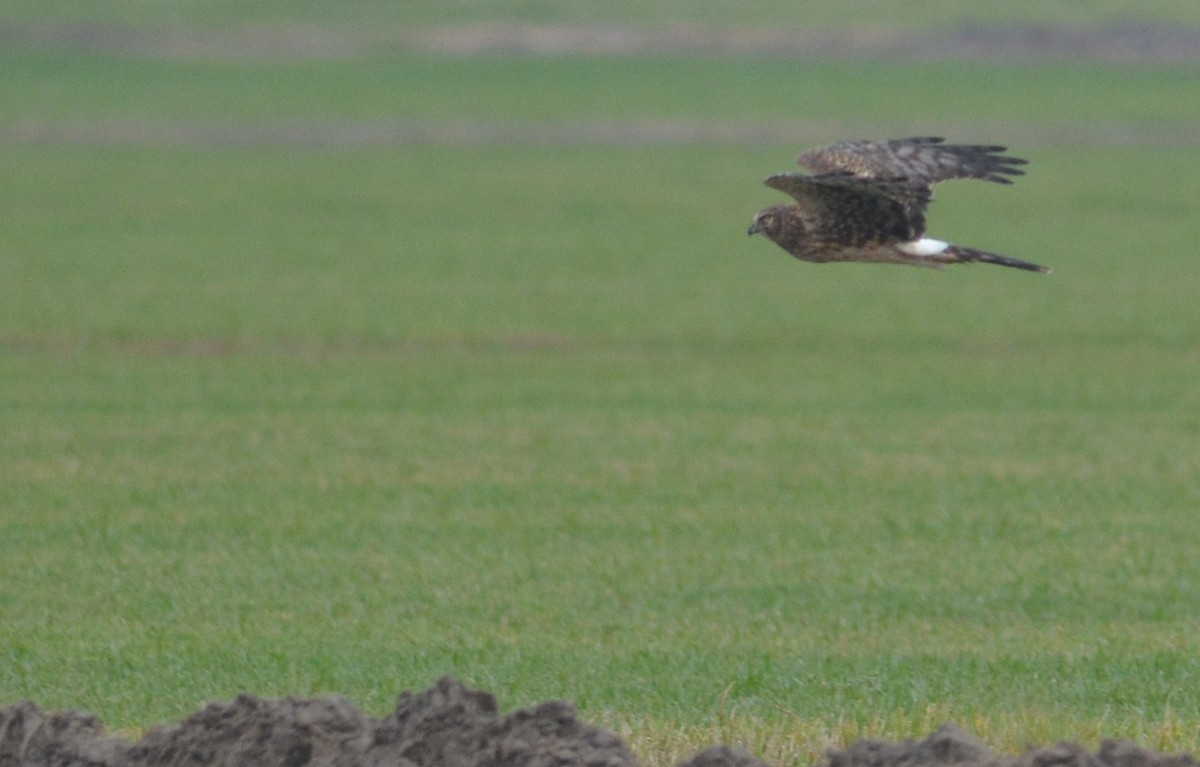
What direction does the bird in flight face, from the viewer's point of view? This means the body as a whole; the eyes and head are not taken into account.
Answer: to the viewer's left
